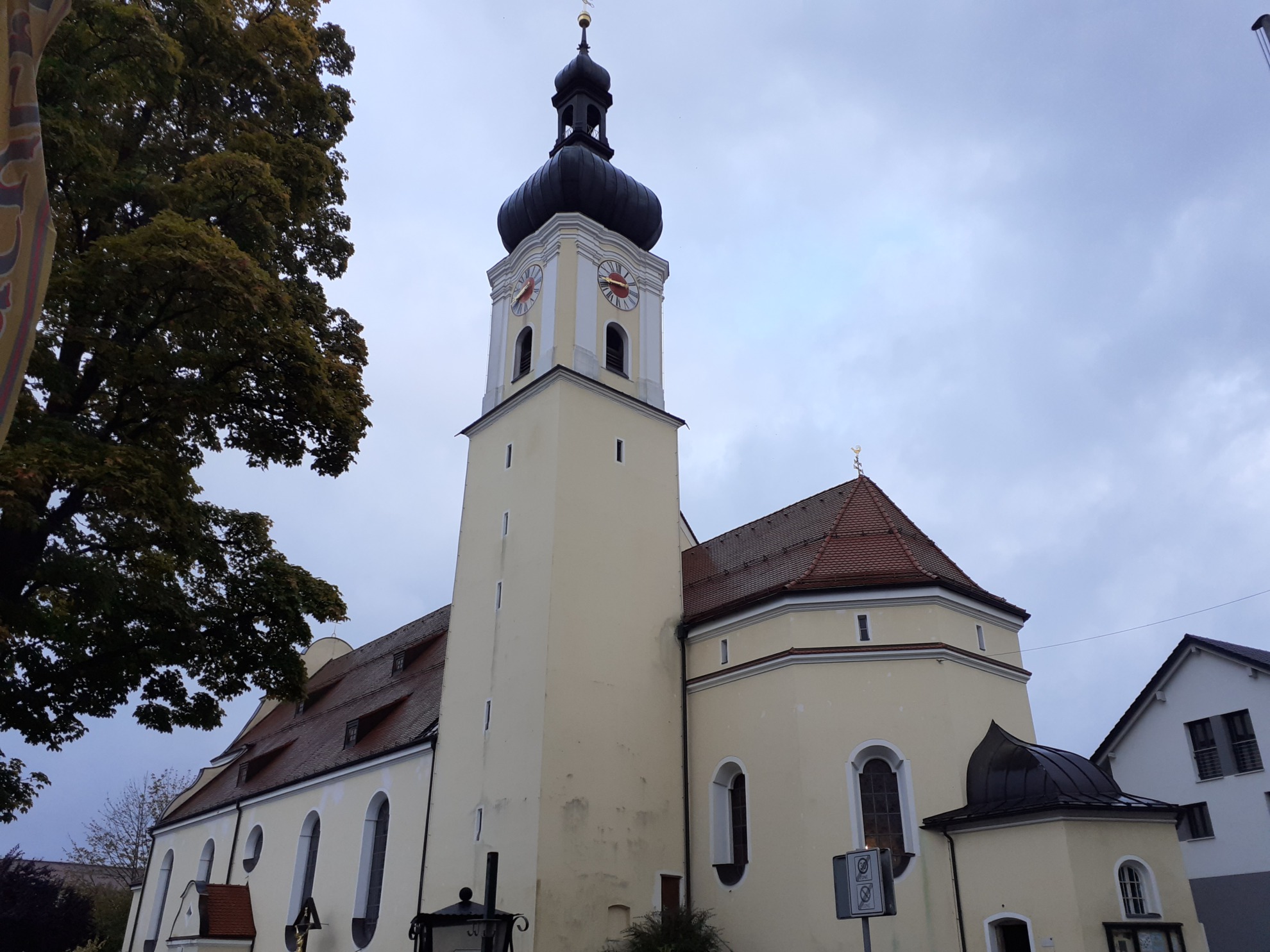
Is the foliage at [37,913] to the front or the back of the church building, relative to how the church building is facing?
to the front

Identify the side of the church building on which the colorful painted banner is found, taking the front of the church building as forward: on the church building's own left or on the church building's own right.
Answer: on the church building's own left

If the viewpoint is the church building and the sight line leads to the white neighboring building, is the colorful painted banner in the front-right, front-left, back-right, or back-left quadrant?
back-right

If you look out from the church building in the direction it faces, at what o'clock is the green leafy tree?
The green leafy tree is roughly at 8 o'clock from the church building.

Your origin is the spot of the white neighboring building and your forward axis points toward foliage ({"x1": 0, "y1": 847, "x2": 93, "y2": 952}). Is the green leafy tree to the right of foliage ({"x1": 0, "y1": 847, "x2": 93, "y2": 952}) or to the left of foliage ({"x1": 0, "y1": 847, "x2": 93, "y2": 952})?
left

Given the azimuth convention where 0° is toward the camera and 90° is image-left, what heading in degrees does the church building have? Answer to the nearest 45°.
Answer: approximately 135°

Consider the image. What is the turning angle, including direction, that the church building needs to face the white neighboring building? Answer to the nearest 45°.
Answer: approximately 135° to its right
